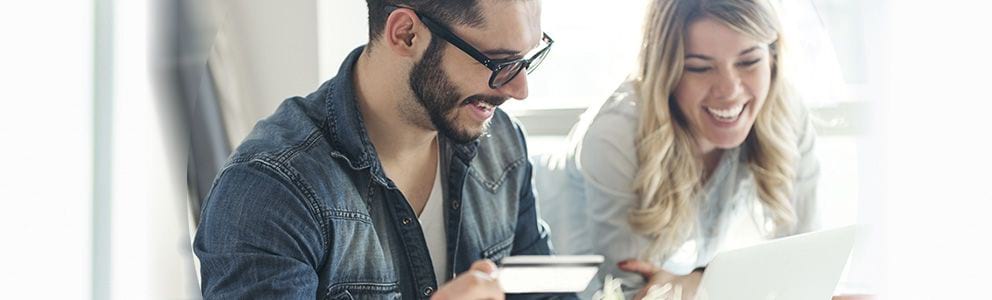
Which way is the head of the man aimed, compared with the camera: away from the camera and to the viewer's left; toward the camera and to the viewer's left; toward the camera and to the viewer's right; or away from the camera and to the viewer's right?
toward the camera and to the viewer's right

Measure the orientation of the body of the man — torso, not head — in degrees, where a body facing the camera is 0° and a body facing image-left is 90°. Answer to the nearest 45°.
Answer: approximately 315°

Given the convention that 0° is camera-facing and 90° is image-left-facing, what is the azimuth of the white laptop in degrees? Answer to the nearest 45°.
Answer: approximately 135°

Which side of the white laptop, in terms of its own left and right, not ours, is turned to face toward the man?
left

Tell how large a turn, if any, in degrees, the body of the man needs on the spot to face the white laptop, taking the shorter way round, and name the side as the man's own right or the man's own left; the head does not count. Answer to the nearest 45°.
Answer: approximately 45° to the man's own left
